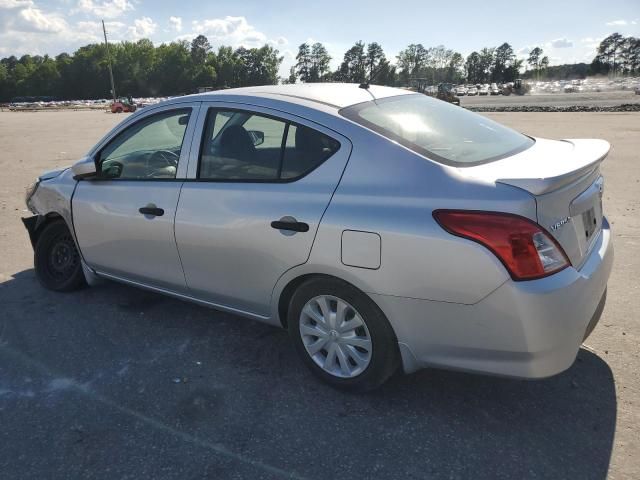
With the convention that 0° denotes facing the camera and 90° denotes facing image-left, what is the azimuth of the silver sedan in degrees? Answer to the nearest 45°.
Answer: approximately 135°
